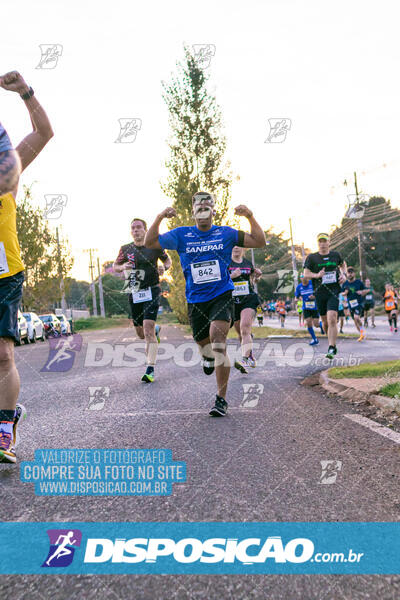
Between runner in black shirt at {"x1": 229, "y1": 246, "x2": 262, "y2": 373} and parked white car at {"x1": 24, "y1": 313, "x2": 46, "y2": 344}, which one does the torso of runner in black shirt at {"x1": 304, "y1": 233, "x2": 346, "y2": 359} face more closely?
the runner in black shirt

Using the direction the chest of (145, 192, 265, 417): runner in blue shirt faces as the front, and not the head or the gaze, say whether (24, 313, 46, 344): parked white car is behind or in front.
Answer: behind

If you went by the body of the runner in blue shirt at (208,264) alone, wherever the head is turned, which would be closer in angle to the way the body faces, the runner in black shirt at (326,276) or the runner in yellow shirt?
the runner in yellow shirt

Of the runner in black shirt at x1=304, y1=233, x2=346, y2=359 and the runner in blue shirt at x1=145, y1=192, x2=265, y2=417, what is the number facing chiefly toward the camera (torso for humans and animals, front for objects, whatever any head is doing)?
2

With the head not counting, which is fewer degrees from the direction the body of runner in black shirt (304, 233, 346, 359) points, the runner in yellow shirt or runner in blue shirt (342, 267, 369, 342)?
the runner in yellow shirt

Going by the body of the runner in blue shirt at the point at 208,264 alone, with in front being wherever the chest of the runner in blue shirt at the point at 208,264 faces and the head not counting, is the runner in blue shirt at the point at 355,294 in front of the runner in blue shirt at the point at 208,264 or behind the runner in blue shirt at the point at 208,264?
behind

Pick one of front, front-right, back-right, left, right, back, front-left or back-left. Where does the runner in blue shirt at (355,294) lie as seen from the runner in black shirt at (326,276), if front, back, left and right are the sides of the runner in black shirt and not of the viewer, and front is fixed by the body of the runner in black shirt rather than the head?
back

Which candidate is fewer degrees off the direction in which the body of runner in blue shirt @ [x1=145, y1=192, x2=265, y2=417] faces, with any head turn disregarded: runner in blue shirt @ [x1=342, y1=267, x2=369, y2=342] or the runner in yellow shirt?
the runner in yellow shirt

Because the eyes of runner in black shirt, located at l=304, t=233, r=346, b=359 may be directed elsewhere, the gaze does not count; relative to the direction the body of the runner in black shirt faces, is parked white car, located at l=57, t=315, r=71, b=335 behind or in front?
behind

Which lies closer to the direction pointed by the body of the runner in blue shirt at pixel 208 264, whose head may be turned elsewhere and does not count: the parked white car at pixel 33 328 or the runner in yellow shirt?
the runner in yellow shirt

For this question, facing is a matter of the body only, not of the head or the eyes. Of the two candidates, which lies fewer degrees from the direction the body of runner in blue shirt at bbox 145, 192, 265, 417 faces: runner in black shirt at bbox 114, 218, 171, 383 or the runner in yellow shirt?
the runner in yellow shirt

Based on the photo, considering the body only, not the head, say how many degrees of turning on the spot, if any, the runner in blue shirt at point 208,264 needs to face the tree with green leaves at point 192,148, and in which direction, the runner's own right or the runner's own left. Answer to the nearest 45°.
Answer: approximately 180°

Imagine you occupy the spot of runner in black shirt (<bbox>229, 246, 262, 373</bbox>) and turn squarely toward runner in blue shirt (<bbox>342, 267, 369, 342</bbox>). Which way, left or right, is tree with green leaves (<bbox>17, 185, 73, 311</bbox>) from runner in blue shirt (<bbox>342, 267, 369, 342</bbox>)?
left
